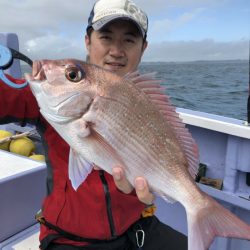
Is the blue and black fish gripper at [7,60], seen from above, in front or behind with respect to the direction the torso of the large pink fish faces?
in front

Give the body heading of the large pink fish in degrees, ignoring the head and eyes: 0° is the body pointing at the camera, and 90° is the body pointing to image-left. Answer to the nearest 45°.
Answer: approximately 90°
